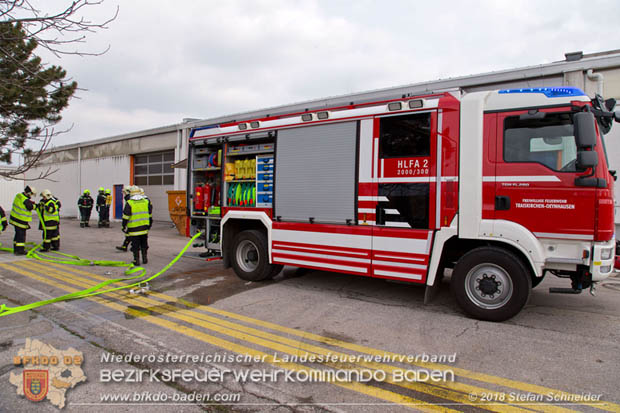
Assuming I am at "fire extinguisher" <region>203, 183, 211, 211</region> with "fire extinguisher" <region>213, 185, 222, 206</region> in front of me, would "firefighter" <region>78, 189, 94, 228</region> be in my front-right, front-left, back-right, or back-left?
back-left

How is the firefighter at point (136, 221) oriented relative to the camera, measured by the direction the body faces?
away from the camera

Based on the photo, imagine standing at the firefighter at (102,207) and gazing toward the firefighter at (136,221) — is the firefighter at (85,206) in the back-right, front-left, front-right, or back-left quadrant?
back-right
